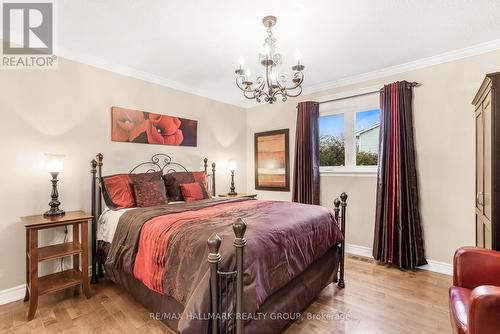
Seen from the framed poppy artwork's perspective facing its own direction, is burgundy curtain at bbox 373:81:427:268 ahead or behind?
ahead

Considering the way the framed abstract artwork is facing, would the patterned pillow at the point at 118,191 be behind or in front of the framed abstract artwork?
in front

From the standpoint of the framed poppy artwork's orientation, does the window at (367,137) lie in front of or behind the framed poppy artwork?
in front

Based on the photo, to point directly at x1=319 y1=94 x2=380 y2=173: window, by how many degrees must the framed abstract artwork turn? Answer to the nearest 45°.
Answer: approximately 90° to its left

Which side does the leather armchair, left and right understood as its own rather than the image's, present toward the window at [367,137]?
right

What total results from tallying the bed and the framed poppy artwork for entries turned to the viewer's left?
0

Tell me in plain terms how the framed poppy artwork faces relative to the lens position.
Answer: facing the viewer and to the right of the viewer

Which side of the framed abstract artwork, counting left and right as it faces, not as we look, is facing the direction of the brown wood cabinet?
left

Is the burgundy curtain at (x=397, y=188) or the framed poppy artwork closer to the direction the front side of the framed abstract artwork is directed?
the framed poppy artwork

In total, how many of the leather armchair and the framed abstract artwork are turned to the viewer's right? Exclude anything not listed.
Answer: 0

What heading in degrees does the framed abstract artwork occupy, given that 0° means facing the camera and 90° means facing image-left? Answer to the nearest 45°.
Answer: approximately 45°
